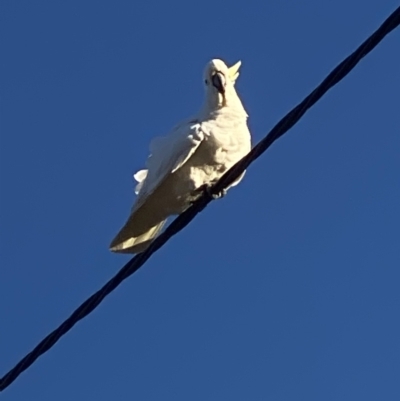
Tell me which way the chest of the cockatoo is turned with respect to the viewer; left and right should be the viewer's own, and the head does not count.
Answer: facing the viewer and to the right of the viewer
